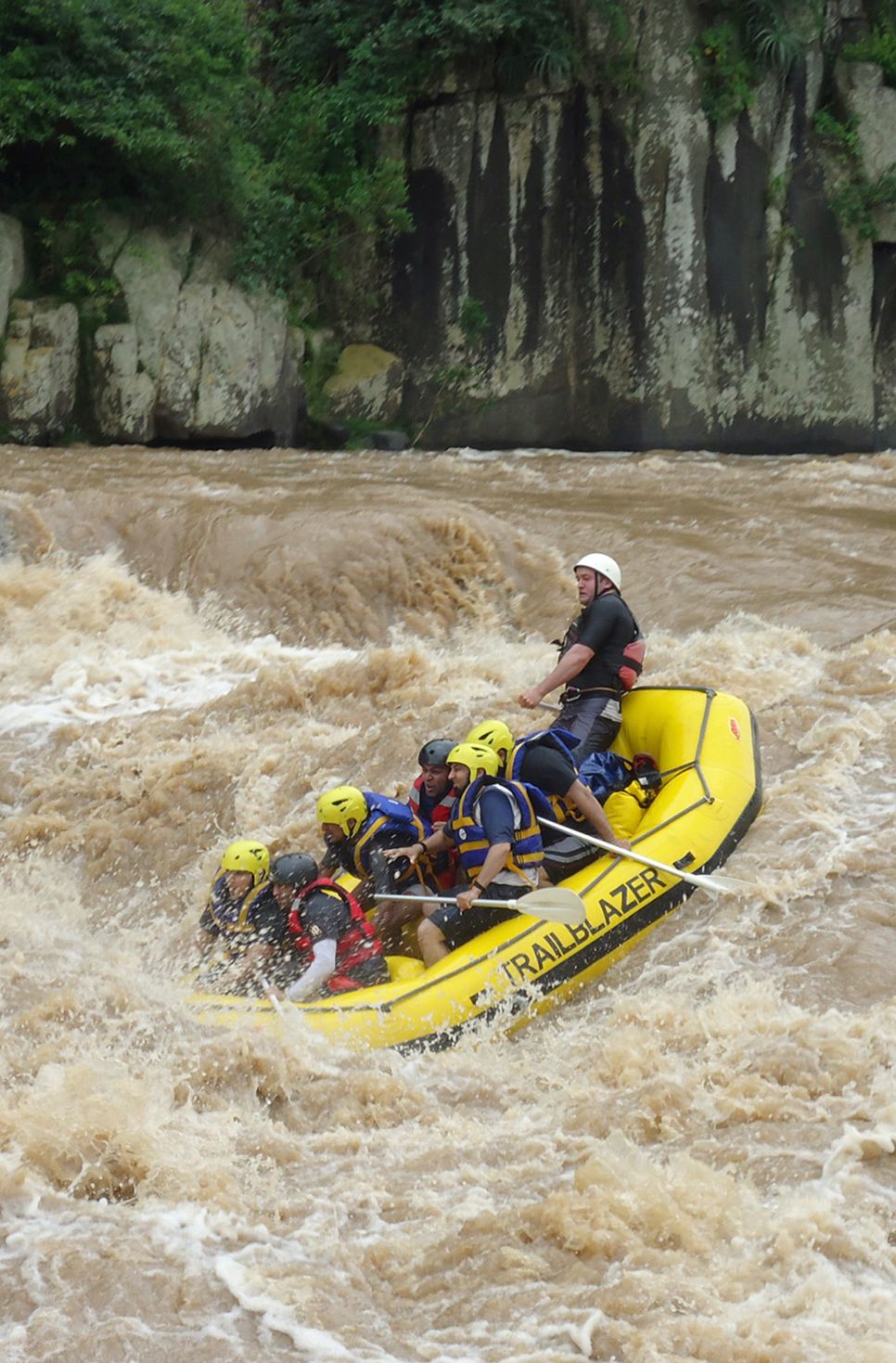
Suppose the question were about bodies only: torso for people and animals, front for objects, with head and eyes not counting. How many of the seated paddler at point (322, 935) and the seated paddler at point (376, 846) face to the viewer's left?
2

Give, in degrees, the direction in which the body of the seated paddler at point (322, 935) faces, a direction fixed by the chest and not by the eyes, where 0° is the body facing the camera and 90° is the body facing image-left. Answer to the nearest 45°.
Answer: approximately 90°

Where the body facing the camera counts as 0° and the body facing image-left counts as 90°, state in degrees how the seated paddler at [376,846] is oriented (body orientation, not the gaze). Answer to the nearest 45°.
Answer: approximately 90°

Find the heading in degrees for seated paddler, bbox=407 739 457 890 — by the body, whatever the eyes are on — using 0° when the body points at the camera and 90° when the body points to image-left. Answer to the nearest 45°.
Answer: approximately 45°
